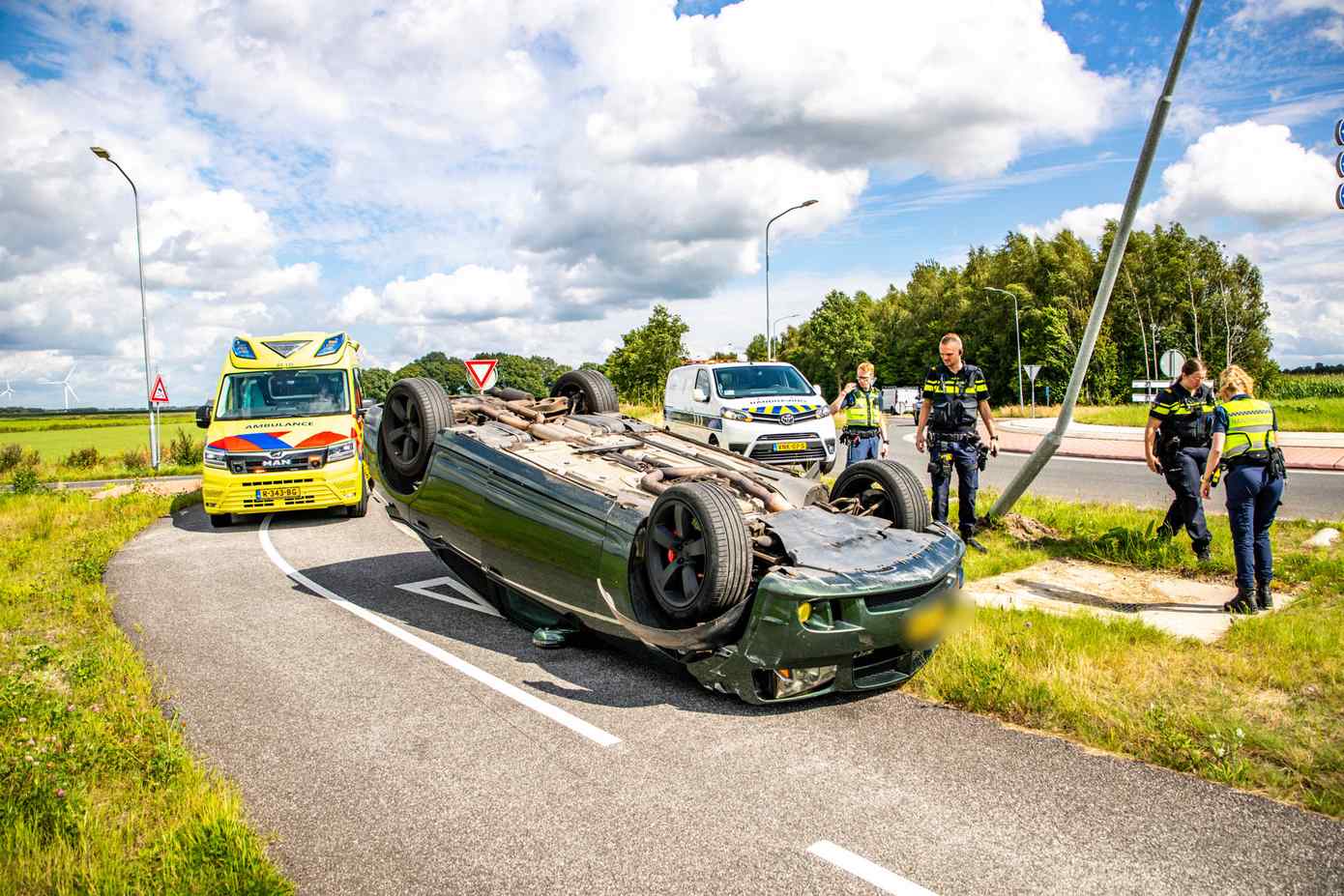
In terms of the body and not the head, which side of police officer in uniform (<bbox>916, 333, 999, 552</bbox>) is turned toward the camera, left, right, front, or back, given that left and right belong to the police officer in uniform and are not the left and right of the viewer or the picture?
front

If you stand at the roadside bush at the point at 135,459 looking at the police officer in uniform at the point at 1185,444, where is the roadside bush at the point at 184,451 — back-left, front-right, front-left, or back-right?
front-left

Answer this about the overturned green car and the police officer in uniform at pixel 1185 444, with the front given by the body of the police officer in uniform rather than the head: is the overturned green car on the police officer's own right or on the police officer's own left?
on the police officer's own right

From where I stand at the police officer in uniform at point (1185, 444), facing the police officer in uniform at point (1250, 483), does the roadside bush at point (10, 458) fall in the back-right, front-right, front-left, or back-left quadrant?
back-right

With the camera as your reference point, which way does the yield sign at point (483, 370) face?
facing the viewer

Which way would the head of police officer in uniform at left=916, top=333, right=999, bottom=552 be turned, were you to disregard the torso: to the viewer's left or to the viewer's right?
to the viewer's left

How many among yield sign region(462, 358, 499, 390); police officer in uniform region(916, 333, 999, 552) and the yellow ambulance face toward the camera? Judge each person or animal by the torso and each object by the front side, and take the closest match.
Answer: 3

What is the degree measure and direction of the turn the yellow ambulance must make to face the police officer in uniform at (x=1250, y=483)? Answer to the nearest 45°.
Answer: approximately 45° to its left

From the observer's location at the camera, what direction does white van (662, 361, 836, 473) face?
facing the viewer and to the right of the viewer
